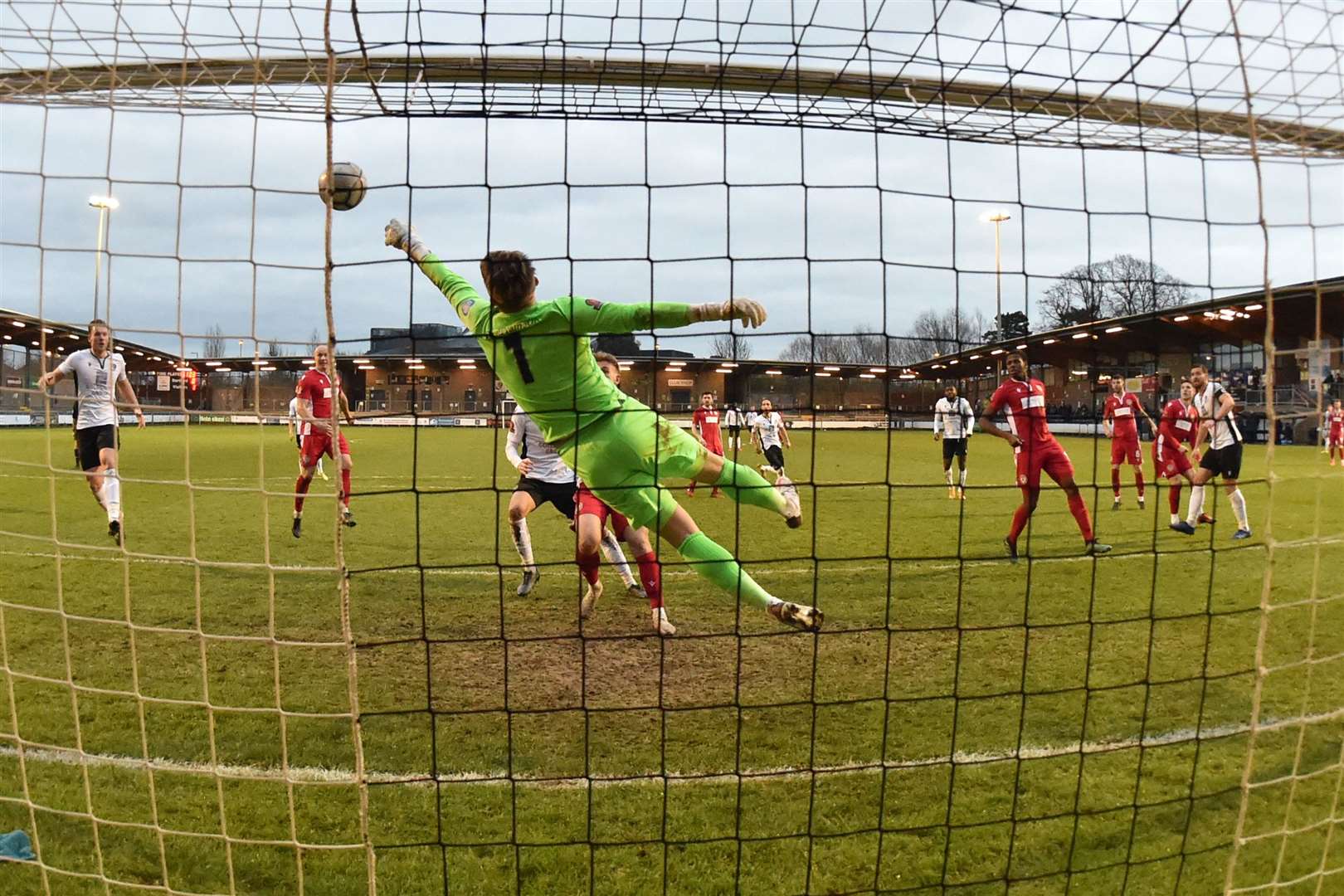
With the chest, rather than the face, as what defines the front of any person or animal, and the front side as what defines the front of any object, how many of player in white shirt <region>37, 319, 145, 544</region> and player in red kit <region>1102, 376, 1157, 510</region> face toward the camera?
2

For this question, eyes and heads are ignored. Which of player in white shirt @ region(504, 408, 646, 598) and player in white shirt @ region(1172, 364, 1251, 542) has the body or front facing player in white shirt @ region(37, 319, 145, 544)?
player in white shirt @ region(1172, 364, 1251, 542)

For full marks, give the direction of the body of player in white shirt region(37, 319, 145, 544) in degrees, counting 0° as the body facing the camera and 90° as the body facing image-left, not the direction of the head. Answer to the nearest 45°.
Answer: approximately 0°

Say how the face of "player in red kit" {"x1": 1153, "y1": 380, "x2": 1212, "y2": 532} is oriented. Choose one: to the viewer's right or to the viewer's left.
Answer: to the viewer's left

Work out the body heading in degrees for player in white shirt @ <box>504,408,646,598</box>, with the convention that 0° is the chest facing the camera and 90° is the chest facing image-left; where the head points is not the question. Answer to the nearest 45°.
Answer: approximately 0°

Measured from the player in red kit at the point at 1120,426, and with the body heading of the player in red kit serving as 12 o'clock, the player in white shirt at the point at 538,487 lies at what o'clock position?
The player in white shirt is roughly at 1 o'clock from the player in red kit.
